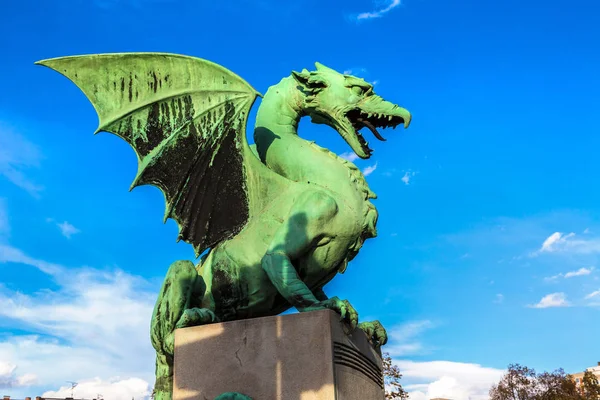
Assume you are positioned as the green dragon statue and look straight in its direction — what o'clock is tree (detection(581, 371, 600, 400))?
The tree is roughly at 10 o'clock from the green dragon statue.

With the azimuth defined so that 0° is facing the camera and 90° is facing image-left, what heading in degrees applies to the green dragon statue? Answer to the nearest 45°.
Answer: approximately 270°
